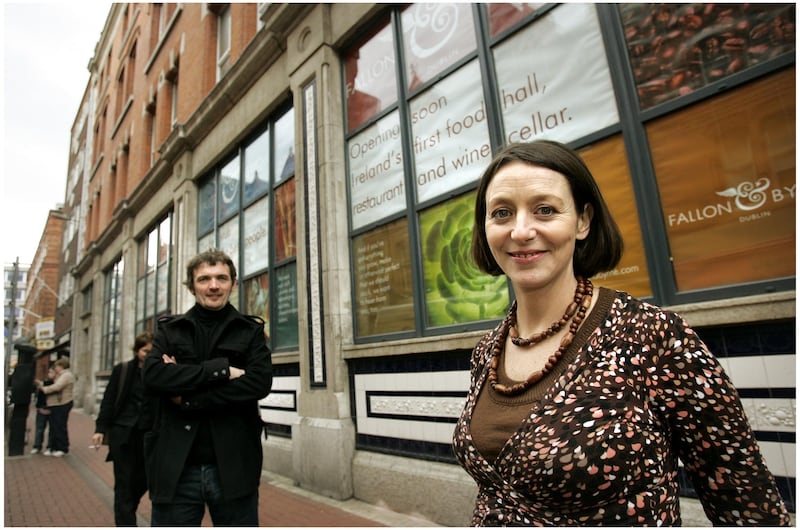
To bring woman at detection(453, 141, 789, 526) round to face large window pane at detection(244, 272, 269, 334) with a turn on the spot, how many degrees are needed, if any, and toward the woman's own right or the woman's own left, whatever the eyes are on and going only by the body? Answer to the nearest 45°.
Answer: approximately 90° to the woman's own right

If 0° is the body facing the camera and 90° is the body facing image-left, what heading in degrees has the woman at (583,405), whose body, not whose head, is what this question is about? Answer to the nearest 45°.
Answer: approximately 45°

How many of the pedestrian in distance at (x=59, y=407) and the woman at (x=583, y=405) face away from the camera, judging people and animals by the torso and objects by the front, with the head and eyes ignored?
0

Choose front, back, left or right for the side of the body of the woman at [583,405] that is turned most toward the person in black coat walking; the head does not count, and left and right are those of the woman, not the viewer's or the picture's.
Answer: right

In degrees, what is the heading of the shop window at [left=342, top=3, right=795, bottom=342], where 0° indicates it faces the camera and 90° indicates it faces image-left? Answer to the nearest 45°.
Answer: approximately 45°

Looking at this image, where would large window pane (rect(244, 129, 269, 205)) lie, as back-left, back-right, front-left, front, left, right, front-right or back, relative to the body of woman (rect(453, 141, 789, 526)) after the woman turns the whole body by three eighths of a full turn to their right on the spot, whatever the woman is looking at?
front-left

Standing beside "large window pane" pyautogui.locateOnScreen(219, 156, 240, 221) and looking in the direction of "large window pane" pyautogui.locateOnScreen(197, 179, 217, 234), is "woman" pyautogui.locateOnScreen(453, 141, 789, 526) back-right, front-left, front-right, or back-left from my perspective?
back-left
